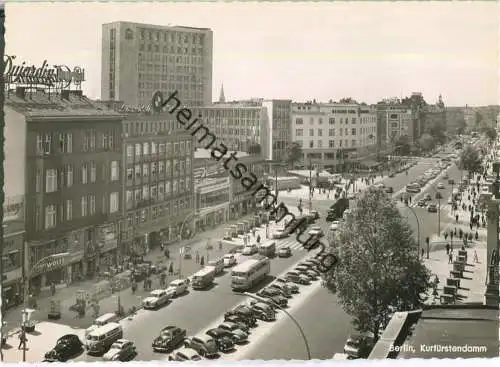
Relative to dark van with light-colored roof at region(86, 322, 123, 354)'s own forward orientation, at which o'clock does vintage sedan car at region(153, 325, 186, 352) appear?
The vintage sedan car is roughly at 8 o'clock from the dark van with light-colored roof.

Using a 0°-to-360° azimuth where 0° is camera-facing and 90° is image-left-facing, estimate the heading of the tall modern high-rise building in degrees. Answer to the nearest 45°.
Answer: approximately 315°

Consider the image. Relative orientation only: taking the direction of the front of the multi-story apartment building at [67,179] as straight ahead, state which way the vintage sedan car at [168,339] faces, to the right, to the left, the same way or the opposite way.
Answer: to the right

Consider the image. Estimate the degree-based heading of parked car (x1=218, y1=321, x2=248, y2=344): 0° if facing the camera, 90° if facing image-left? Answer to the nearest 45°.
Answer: approximately 315°

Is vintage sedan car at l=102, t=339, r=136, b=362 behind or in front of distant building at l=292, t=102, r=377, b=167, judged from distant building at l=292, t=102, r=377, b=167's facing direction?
in front
